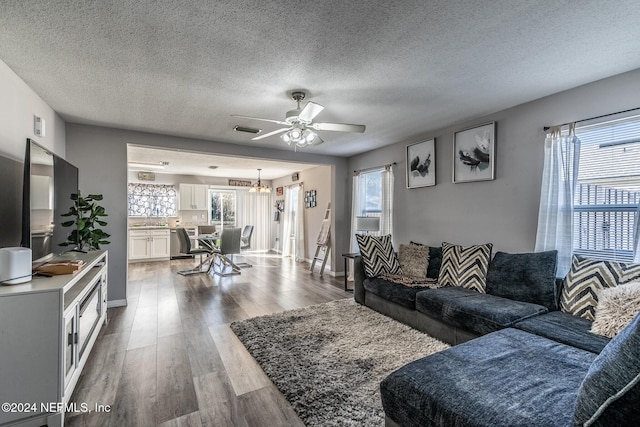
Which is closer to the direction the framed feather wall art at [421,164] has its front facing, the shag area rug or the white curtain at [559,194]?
the shag area rug

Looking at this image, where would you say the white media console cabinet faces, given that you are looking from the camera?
facing to the right of the viewer

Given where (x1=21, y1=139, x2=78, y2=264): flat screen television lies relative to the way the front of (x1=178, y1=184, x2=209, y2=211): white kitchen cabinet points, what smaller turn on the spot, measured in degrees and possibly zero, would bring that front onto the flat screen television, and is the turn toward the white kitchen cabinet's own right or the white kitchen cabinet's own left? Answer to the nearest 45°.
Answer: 0° — it already faces it

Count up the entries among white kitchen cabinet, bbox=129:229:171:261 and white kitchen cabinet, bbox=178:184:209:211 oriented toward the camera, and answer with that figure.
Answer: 2

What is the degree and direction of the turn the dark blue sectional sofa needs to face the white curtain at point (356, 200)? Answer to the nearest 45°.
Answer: approximately 90° to its right

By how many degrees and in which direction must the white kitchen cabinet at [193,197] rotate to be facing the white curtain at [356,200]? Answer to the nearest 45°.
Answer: approximately 45° to its left

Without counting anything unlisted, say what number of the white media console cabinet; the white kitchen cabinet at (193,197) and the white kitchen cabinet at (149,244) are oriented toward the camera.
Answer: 2

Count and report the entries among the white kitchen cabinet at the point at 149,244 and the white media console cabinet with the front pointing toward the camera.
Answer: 1

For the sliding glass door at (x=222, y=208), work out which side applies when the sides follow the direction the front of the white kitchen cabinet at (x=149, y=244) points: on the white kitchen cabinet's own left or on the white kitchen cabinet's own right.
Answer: on the white kitchen cabinet's own left

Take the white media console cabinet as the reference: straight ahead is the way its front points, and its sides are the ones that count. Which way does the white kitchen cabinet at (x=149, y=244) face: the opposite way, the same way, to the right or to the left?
to the right

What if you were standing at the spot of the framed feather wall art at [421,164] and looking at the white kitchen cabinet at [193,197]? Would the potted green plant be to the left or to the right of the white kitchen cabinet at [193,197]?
left

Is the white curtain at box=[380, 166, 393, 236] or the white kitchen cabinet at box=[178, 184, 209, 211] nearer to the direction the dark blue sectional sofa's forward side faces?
the white kitchen cabinet
